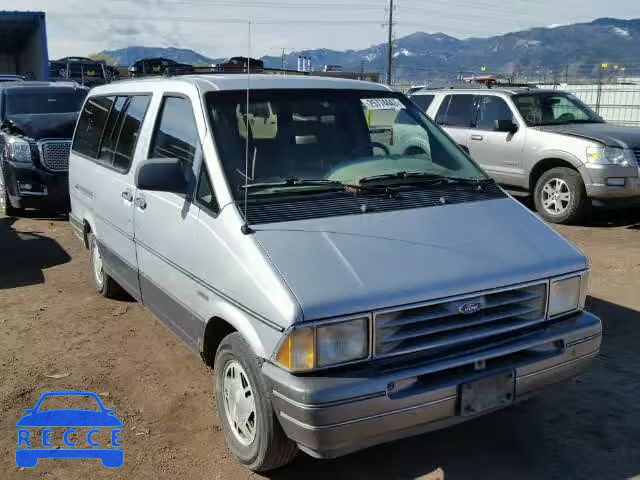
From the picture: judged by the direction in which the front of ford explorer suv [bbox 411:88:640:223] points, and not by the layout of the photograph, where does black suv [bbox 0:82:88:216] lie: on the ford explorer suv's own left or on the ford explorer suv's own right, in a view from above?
on the ford explorer suv's own right

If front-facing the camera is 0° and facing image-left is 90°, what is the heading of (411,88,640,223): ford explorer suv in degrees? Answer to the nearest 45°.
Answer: approximately 315°

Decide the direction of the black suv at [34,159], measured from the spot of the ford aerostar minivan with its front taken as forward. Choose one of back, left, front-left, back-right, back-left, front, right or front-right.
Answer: back

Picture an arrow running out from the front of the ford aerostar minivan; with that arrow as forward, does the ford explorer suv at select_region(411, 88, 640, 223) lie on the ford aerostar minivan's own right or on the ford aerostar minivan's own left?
on the ford aerostar minivan's own left

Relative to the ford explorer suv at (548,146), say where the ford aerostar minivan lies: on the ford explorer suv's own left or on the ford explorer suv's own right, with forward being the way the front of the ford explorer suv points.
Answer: on the ford explorer suv's own right

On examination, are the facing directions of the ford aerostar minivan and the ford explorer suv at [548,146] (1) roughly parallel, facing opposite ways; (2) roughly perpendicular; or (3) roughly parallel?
roughly parallel

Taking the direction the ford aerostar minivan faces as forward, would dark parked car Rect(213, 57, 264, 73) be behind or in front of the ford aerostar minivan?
behind

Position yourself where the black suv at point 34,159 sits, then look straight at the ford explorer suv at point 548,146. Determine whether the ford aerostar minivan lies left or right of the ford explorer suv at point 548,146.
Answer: right

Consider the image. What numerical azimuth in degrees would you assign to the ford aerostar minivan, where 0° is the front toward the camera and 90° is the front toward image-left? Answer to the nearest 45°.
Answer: approximately 315°

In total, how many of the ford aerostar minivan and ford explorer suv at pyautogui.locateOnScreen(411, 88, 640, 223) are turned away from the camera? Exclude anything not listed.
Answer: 0
